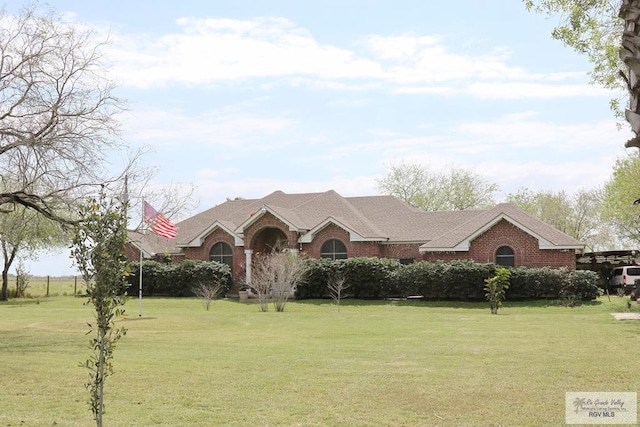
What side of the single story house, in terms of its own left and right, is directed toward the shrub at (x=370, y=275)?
front

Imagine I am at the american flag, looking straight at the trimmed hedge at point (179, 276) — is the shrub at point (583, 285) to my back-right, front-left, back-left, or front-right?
front-right

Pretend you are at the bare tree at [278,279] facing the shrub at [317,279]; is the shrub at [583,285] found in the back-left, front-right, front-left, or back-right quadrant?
front-right

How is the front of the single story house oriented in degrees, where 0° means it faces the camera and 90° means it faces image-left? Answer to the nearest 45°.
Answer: approximately 0°

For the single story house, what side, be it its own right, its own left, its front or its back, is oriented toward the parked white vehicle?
left

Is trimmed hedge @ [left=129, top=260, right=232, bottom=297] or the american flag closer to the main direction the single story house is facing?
the american flag

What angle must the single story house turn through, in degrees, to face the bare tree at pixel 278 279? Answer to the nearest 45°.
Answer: approximately 45° to its right

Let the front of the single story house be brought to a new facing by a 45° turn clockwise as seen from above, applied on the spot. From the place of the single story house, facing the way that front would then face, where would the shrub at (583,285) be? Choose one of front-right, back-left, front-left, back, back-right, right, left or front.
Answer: left

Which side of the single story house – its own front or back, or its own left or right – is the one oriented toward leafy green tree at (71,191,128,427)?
front

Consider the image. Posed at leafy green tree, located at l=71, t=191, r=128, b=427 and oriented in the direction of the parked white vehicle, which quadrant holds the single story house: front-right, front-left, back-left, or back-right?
front-left

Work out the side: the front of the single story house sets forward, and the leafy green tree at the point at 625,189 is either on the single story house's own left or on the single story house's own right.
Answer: on the single story house's own left

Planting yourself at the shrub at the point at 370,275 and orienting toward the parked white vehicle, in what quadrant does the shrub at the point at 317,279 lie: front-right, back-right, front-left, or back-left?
back-left
